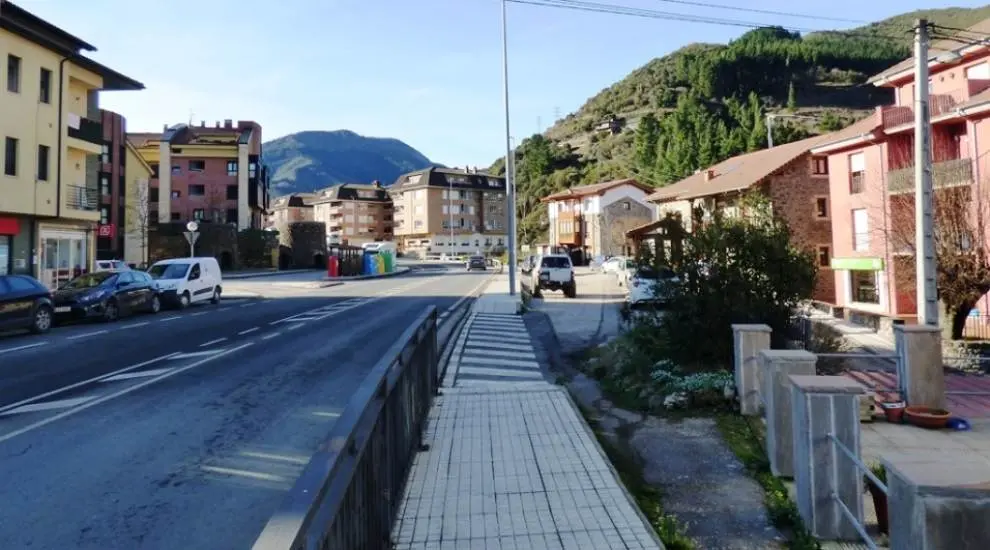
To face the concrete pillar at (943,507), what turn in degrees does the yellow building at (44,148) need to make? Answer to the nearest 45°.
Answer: approximately 45° to its right

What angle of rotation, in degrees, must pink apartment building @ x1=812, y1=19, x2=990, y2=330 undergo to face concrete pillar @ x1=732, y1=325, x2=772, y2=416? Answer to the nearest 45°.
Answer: approximately 45° to its left

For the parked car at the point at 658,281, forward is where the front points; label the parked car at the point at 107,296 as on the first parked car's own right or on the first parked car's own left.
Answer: on the first parked car's own right

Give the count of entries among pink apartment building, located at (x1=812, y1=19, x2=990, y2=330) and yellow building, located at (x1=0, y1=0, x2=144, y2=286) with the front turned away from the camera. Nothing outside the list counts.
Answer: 0

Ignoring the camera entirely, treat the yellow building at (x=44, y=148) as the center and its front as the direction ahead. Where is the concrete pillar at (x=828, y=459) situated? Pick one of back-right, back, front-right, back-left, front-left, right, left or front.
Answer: front-right

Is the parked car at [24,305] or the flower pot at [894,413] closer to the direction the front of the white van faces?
the parked car

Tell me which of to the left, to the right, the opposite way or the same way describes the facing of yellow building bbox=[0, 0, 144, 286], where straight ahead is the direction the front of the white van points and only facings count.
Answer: to the left

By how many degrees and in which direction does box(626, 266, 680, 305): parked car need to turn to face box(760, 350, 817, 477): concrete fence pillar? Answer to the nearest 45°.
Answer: approximately 45° to its left

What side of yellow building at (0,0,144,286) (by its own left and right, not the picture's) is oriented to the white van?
front
